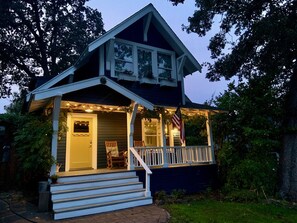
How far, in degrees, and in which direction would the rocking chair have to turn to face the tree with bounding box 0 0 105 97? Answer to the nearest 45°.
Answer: approximately 180°

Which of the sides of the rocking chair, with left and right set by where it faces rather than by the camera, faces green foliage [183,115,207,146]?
left

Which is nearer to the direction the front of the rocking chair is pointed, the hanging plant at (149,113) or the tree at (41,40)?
the hanging plant

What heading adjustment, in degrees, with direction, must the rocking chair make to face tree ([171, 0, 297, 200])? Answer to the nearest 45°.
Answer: approximately 45° to its left

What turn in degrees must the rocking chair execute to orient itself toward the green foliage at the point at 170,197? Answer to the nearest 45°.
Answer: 0° — it already faces it

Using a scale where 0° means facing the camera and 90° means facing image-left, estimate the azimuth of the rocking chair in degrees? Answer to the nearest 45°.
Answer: approximately 315°

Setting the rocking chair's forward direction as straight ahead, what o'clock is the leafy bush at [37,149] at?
The leafy bush is roughly at 3 o'clock from the rocking chair.

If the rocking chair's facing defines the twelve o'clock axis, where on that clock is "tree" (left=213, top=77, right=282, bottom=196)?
The tree is roughly at 11 o'clock from the rocking chair.
